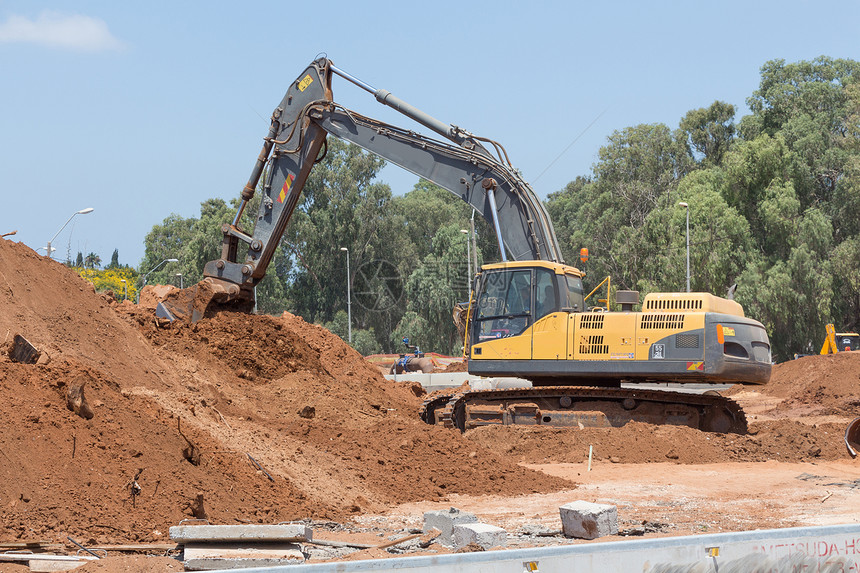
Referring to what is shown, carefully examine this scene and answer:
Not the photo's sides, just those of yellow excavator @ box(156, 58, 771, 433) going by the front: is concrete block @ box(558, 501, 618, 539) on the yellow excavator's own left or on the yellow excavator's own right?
on the yellow excavator's own left

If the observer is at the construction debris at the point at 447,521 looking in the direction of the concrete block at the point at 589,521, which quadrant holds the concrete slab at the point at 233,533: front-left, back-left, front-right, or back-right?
back-right

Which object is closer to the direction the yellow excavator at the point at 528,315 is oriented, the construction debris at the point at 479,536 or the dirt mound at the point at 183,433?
the dirt mound

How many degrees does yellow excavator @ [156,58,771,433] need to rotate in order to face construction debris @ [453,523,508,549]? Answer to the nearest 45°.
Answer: approximately 90° to its left

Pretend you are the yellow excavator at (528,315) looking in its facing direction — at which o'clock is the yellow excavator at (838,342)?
the yellow excavator at (838,342) is roughly at 4 o'clock from the yellow excavator at (528,315).

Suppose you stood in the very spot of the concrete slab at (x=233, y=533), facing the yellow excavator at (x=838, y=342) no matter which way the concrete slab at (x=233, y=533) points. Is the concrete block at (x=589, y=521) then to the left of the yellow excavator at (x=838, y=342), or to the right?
right

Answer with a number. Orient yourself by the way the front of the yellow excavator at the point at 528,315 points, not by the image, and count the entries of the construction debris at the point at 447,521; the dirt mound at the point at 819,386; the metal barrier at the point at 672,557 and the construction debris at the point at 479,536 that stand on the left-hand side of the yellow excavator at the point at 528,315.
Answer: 3

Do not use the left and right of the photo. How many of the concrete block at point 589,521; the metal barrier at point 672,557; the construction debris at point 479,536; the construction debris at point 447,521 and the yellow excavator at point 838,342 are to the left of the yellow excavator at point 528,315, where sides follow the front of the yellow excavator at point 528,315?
4

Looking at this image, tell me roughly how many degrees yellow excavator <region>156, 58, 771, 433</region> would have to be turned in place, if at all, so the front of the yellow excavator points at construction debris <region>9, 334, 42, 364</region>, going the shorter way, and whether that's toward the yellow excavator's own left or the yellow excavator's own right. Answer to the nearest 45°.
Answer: approximately 45° to the yellow excavator's own left

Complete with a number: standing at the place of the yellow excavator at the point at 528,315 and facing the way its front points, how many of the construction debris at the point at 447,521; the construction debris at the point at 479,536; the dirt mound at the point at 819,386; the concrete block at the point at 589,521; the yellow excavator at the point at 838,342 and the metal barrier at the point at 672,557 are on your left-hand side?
4

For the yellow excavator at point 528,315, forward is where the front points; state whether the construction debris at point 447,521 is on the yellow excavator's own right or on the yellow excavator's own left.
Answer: on the yellow excavator's own left

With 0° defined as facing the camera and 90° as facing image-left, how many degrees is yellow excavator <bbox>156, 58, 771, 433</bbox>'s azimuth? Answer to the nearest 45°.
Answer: approximately 90°

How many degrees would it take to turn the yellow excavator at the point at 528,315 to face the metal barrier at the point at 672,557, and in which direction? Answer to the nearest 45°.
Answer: approximately 90° to its left

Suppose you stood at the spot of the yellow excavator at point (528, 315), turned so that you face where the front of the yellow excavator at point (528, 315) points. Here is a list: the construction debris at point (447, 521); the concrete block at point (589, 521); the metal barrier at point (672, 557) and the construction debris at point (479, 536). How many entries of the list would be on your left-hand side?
4

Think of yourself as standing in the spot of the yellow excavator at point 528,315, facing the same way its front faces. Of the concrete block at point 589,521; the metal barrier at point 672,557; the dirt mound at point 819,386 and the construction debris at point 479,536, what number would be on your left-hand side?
3

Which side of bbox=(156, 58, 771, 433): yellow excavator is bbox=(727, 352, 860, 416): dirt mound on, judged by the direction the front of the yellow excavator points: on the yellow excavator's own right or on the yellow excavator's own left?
on the yellow excavator's own right

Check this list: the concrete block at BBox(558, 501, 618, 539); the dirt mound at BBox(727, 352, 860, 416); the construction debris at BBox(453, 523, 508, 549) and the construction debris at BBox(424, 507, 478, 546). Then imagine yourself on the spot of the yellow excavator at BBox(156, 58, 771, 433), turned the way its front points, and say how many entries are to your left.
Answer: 3
